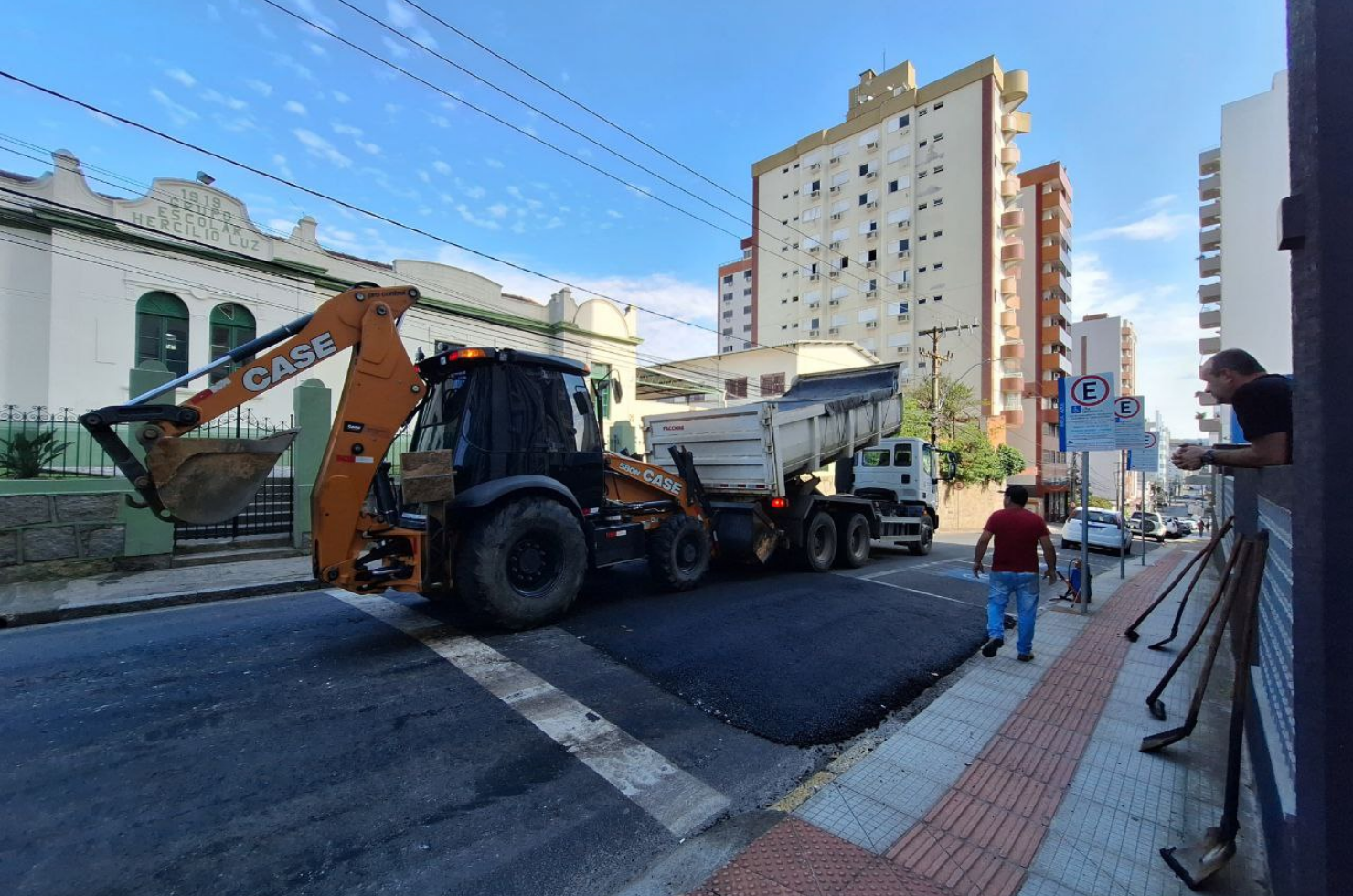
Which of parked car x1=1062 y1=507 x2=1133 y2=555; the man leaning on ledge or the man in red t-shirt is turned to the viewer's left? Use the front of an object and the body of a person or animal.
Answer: the man leaning on ledge

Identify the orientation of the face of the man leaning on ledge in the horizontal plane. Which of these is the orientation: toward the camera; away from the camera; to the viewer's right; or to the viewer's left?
to the viewer's left

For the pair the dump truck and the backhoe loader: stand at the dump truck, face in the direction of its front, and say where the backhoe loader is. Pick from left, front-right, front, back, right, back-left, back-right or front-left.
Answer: back

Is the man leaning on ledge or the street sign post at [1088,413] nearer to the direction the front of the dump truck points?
the street sign post

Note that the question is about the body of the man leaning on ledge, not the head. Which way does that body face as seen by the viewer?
to the viewer's left

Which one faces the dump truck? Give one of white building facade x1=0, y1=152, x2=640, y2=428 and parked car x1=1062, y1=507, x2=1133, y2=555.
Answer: the white building facade

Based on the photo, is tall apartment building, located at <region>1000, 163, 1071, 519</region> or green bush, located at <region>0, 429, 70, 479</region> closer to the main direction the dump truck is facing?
the tall apartment building

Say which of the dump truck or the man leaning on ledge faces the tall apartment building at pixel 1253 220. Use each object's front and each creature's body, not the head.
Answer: the dump truck

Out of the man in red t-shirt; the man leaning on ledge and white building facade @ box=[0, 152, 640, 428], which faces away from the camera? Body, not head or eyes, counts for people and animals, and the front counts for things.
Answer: the man in red t-shirt
